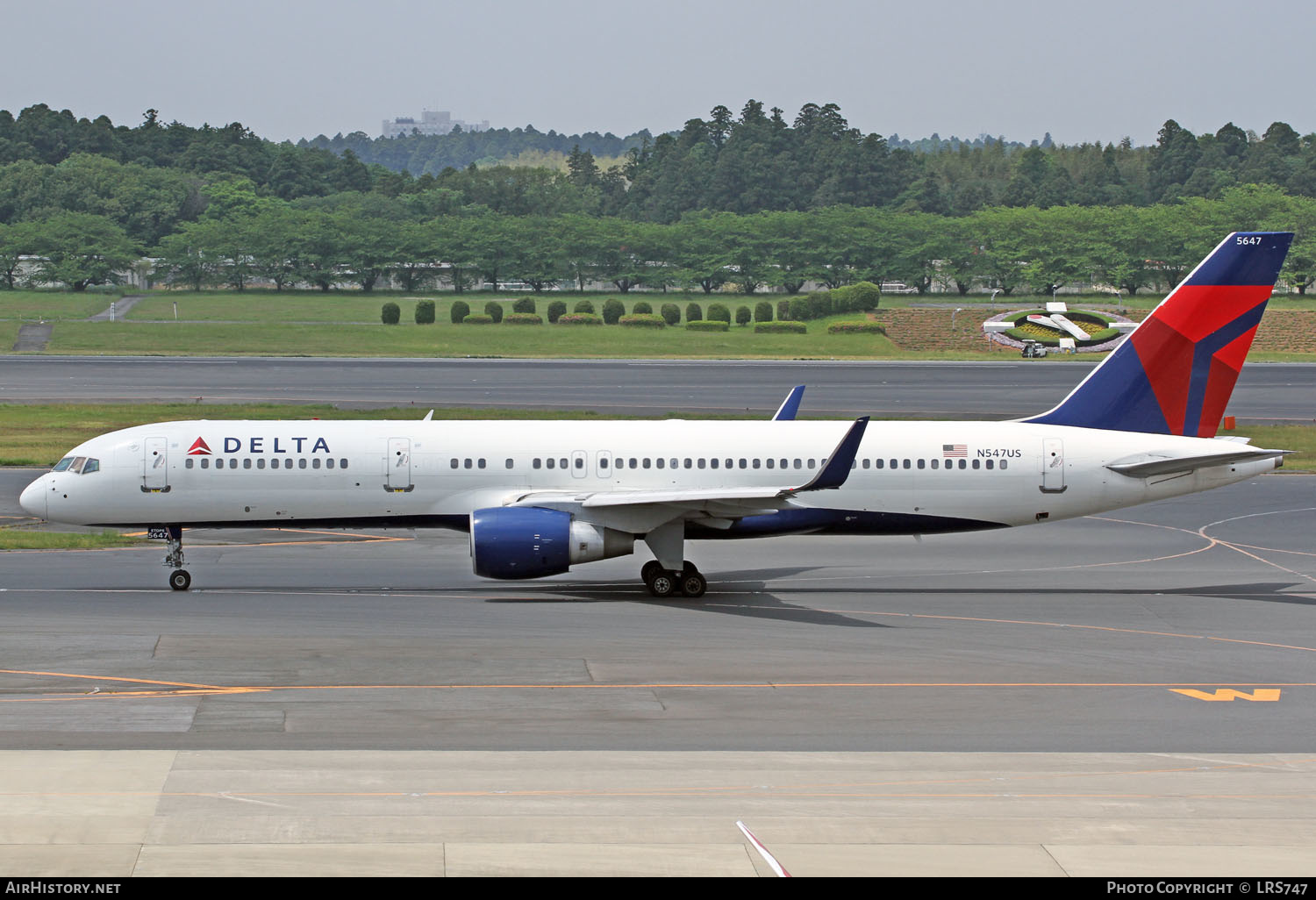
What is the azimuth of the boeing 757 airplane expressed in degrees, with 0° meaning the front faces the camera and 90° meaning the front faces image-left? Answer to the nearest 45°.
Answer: approximately 90°
